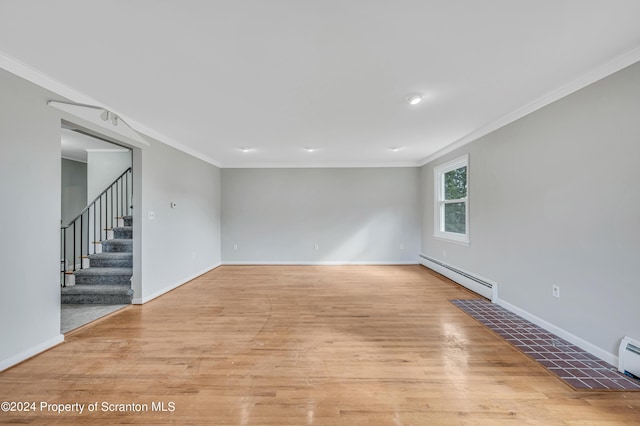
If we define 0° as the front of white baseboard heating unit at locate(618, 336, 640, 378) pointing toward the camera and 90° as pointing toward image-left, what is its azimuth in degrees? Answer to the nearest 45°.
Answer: approximately 45°

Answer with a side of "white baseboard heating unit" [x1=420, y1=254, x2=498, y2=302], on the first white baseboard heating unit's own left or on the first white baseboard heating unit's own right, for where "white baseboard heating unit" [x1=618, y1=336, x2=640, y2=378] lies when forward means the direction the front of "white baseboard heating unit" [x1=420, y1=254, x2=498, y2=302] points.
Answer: on the first white baseboard heating unit's own left

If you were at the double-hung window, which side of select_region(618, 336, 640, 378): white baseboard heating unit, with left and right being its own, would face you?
right

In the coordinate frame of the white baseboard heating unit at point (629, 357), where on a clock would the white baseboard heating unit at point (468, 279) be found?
the white baseboard heating unit at point (468, 279) is roughly at 3 o'clock from the white baseboard heating unit at point (629, 357).

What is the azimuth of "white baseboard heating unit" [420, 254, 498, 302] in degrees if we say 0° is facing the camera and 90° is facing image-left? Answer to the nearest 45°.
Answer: approximately 45°
